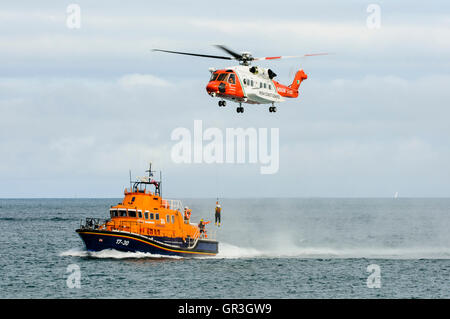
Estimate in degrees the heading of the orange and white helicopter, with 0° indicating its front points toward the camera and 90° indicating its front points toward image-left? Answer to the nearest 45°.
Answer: approximately 45°
